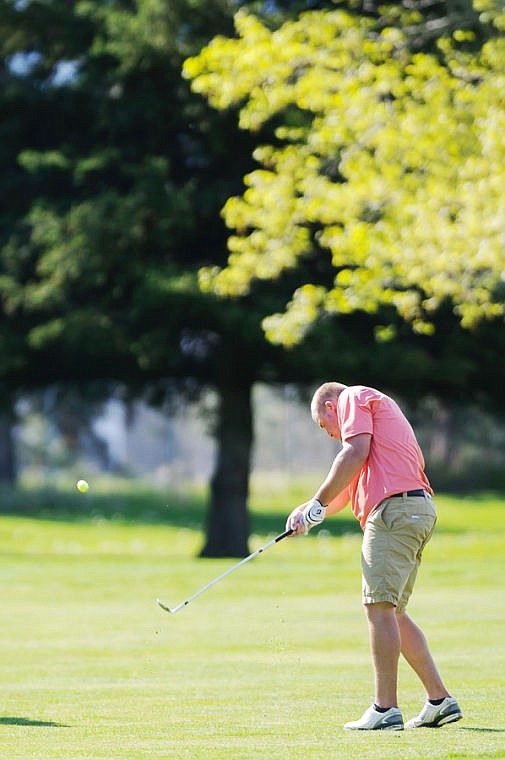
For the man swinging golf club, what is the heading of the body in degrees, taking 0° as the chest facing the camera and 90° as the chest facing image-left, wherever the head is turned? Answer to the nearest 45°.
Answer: approximately 90°

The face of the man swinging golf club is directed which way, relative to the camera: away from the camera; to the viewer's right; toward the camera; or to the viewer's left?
to the viewer's left
